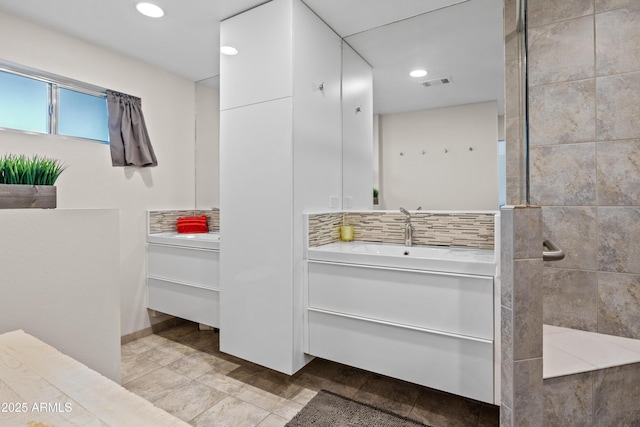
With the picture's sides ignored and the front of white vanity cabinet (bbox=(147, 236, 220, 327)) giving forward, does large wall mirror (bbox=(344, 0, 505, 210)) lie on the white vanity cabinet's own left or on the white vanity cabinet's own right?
on the white vanity cabinet's own left

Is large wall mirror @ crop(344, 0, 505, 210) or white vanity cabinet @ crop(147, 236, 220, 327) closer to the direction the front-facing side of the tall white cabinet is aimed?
the white vanity cabinet

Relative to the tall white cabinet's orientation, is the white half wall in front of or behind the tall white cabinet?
in front

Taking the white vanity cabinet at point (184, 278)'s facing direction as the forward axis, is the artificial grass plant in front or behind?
in front

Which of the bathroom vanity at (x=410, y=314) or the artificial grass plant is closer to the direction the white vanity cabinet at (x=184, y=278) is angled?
the artificial grass plant

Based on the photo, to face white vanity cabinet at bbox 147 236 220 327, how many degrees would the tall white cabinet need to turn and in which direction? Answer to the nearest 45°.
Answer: approximately 90° to its right

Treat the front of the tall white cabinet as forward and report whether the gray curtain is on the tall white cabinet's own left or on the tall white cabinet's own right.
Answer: on the tall white cabinet's own right

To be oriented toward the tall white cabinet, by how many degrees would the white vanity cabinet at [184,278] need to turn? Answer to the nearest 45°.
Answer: approximately 90° to its left

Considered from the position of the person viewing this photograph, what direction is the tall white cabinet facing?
facing the viewer and to the left of the viewer

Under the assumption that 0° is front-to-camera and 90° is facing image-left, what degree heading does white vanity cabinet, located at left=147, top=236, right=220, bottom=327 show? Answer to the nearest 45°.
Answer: approximately 45°

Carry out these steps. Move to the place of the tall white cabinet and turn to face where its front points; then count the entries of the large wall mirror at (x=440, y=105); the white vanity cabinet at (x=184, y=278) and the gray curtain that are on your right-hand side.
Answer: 2
